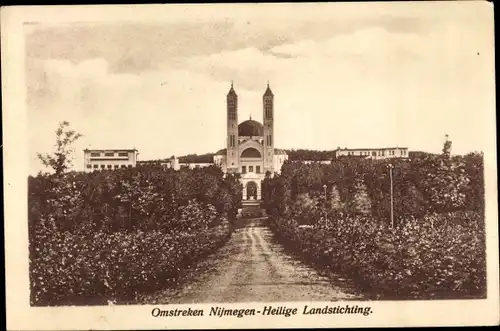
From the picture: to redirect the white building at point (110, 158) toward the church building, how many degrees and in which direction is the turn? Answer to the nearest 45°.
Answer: approximately 90° to its left

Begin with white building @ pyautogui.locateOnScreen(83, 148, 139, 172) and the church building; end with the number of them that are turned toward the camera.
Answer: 2

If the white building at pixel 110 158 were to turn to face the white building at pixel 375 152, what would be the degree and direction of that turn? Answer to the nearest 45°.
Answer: approximately 90° to its left

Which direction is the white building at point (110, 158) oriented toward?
toward the camera

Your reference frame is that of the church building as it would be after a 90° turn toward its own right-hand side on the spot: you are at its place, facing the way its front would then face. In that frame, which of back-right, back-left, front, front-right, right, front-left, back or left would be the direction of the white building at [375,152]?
back

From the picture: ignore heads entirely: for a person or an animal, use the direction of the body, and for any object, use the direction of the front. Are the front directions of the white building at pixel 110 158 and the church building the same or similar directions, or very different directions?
same or similar directions

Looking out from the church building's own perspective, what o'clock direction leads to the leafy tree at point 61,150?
The leafy tree is roughly at 3 o'clock from the church building.
